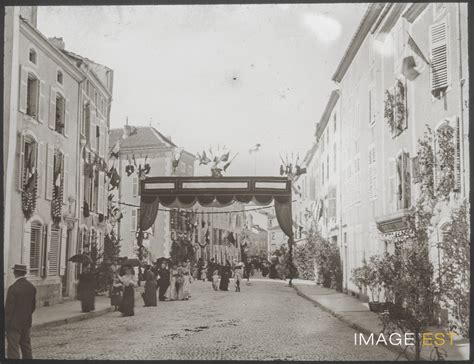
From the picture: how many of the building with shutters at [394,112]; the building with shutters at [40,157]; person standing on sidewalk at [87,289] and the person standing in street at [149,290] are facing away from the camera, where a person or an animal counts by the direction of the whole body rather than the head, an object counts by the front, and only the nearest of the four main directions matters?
2

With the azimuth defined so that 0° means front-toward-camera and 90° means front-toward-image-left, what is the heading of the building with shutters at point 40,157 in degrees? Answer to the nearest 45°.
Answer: approximately 315°

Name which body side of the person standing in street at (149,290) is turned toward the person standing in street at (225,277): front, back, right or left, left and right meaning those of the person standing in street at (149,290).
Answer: right

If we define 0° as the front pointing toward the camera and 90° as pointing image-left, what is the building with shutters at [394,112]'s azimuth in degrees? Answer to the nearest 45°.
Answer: approximately 45°

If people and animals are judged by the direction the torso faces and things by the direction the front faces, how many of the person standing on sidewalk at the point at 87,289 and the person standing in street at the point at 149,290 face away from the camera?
2

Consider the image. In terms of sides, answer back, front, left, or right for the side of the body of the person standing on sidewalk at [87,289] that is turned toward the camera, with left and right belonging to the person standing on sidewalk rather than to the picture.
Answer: back

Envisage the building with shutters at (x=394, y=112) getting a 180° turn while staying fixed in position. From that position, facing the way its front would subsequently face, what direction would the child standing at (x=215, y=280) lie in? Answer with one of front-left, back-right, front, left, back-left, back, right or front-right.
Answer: back-left

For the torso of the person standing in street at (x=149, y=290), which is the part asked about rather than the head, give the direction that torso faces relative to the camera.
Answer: away from the camera

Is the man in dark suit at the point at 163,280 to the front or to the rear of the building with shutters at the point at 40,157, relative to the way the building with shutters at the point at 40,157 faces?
to the front
